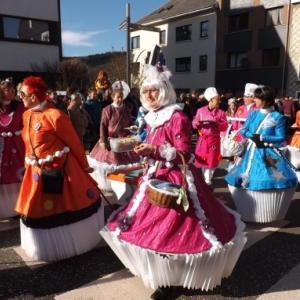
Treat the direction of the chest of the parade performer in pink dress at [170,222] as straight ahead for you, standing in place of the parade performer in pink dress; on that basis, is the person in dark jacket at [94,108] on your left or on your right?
on your right

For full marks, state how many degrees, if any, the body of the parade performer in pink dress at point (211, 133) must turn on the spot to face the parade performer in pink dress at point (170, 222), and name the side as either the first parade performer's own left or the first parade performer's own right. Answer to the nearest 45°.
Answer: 0° — they already face them

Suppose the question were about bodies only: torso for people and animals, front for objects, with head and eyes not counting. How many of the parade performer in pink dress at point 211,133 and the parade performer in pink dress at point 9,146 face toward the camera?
2

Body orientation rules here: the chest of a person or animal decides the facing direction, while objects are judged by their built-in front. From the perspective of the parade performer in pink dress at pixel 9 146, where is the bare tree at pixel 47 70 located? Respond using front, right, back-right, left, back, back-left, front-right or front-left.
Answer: back

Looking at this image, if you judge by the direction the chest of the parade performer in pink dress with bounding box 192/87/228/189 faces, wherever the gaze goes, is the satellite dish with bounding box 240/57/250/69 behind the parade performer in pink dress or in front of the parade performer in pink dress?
behind

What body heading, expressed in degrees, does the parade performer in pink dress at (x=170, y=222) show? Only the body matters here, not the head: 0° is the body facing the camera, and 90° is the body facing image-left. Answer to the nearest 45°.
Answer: approximately 45°

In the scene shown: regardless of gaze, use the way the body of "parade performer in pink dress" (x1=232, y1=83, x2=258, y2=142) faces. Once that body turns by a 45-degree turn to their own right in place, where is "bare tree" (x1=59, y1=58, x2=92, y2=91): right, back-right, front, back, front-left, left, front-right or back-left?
front-right

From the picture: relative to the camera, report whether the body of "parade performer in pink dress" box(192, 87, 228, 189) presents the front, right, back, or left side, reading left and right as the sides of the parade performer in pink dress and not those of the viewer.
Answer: front

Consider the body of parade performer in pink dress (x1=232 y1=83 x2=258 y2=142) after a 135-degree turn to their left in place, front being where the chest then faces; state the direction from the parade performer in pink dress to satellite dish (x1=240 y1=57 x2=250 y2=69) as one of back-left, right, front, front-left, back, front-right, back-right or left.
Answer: left

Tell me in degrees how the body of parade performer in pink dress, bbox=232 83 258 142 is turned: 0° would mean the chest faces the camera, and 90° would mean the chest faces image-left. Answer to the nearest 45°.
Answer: approximately 45°

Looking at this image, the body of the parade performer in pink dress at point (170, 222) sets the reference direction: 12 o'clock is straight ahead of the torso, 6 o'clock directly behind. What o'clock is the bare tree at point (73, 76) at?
The bare tree is roughly at 4 o'clock from the parade performer in pink dress.
